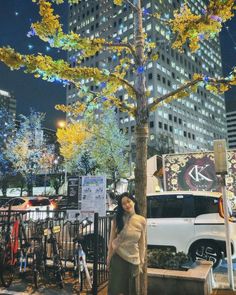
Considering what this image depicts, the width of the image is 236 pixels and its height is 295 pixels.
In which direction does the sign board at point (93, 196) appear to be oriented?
toward the camera

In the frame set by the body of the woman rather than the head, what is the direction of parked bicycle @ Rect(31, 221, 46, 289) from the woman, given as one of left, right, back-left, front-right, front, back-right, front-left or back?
back-right

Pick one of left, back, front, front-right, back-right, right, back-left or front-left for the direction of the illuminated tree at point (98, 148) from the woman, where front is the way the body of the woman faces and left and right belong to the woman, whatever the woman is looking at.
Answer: back

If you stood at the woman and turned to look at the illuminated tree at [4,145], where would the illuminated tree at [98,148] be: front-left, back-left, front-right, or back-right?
front-right

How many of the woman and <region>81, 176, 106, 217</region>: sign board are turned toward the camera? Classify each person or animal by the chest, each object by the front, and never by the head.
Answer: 2

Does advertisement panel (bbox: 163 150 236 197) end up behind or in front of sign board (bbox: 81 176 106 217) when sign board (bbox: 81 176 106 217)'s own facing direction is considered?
behind

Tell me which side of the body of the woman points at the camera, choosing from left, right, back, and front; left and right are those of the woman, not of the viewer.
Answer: front
